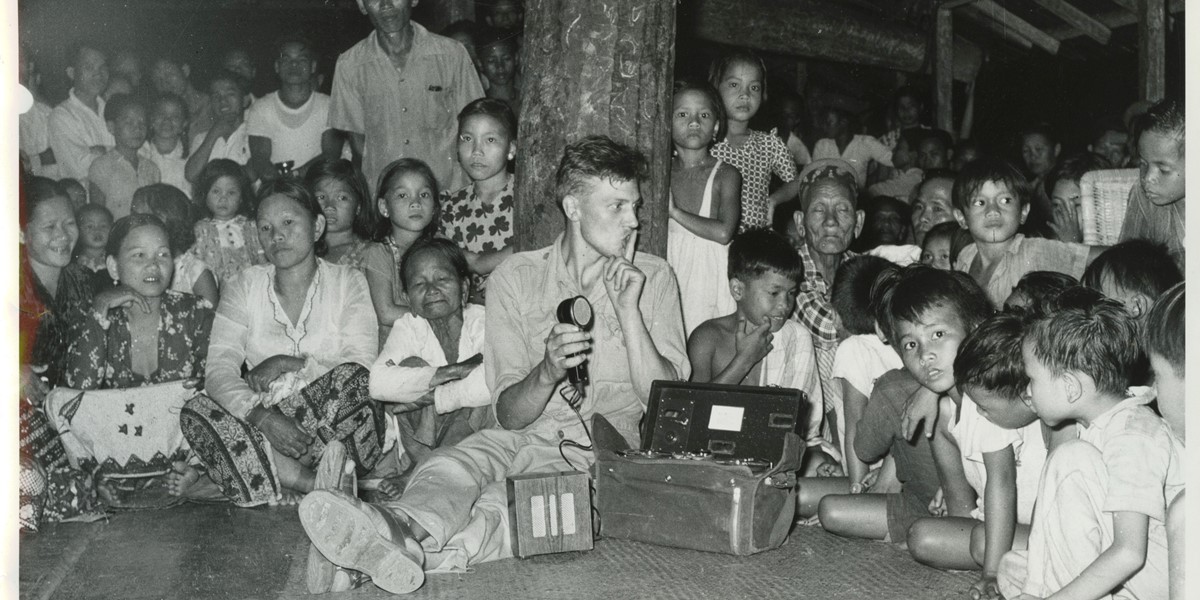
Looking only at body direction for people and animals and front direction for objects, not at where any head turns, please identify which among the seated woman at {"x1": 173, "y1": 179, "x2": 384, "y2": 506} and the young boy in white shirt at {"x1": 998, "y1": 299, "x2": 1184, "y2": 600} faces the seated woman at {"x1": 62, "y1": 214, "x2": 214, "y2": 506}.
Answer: the young boy in white shirt

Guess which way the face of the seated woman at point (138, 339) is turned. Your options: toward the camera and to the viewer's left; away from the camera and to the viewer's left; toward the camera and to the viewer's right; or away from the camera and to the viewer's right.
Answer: toward the camera and to the viewer's right

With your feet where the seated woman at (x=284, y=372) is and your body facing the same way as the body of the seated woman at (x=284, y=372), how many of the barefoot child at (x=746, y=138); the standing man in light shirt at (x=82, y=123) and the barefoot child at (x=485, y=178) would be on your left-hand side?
2

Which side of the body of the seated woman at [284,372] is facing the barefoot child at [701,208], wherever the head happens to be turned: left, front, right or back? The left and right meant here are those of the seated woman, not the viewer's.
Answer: left

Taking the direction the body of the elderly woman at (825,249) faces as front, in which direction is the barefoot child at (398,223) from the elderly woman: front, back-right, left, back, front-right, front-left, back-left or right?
right

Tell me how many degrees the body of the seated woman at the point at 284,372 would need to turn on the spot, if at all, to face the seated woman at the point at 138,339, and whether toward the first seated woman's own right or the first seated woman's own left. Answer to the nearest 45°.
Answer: approximately 90° to the first seated woman's own right

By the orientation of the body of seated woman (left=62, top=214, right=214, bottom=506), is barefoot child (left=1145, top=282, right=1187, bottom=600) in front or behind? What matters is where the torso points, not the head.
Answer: in front

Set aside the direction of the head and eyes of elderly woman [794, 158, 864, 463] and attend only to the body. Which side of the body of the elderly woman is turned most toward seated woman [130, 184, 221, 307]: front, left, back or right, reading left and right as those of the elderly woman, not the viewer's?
right

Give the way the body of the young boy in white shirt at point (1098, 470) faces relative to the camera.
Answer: to the viewer's left

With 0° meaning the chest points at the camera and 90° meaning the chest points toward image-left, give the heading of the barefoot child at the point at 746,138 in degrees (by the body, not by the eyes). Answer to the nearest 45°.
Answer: approximately 0°

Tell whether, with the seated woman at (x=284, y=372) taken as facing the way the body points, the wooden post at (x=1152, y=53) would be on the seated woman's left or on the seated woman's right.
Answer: on the seated woman's left

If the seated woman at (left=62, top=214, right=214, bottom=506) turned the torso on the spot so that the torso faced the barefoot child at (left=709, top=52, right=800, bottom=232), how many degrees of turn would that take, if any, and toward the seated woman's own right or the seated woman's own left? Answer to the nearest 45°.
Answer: approximately 90° to the seated woman's own left

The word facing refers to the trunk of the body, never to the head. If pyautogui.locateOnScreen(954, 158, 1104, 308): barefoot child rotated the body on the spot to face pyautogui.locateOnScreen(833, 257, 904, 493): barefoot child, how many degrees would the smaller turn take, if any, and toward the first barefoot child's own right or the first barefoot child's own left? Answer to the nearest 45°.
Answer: approximately 45° to the first barefoot child's own right
